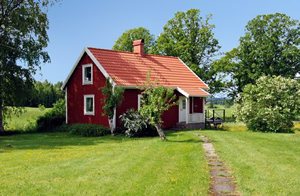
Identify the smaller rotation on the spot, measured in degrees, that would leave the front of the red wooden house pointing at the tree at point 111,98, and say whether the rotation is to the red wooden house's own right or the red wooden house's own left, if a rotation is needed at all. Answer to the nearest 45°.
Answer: approximately 45° to the red wooden house's own right

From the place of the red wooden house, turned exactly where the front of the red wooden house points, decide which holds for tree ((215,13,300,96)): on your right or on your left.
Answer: on your left

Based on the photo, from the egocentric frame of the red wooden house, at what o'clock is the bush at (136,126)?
The bush is roughly at 1 o'clock from the red wooden house.

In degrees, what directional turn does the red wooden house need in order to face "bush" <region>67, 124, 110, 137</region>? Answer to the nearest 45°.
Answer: approximately 90° to its right

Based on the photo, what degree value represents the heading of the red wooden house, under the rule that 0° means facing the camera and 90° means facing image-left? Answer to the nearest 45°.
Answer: approximately 315°

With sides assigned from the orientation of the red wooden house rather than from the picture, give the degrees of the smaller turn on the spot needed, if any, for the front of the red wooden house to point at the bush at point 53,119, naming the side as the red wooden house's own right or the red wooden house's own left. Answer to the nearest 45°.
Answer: approximately 135° to the red wooden house's own right

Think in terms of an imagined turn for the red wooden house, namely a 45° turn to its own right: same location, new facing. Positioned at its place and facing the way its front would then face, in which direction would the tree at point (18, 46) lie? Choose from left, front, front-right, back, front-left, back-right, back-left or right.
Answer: right
